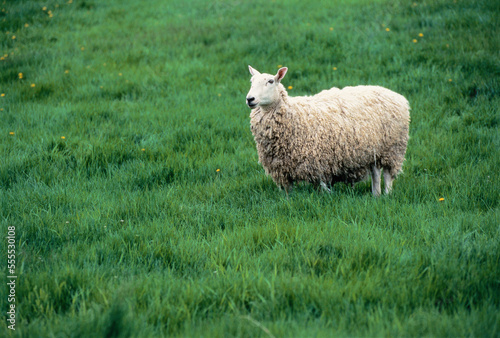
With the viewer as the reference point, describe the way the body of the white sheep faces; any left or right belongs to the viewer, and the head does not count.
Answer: facing to the left of the viewer
